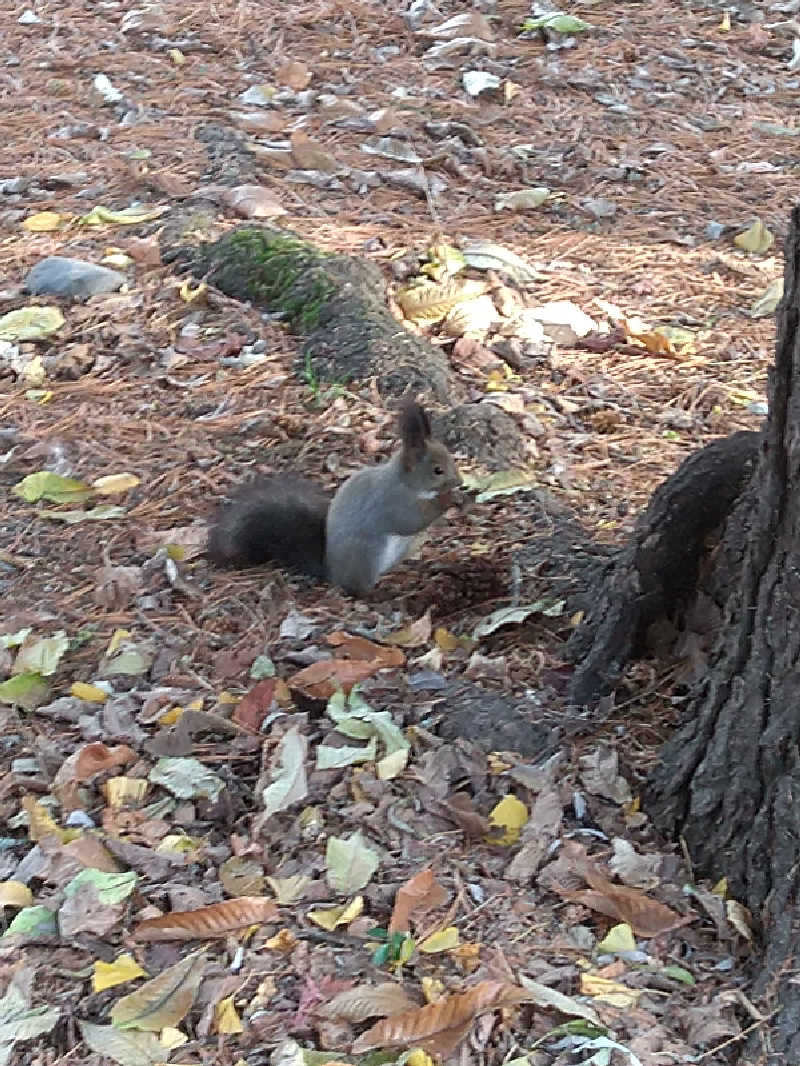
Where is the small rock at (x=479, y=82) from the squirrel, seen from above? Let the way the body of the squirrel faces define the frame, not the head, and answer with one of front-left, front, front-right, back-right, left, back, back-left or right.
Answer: left

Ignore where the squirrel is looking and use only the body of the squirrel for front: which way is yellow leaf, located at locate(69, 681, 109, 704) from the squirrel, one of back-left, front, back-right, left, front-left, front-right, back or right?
back-right

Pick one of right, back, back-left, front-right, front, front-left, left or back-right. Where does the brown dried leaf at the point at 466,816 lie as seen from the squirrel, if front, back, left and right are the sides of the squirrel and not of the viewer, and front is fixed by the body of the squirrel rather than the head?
right

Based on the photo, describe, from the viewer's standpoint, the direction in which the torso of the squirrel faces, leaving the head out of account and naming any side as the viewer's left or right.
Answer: facing to the right of the viewer

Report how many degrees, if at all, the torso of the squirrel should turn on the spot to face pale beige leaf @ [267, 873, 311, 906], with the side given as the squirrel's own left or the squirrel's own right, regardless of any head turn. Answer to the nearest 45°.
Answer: approximately 90° to the squirrel's own right

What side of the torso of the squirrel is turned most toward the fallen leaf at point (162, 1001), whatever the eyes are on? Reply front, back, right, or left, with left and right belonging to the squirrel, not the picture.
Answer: right

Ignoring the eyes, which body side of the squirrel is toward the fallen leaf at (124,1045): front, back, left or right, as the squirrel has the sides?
right

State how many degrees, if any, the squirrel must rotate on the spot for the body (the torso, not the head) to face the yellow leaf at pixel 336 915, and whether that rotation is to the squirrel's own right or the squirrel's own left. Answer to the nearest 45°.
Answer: approximately 90° to the squirrel's own right

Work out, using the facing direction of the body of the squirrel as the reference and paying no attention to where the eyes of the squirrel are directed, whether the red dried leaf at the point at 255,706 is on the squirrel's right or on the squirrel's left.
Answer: on the squirrel's right

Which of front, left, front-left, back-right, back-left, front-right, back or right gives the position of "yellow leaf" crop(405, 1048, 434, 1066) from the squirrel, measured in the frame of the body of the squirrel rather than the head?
right

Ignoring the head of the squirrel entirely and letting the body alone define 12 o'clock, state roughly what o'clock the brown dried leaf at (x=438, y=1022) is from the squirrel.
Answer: The brown dried leaf is roughly at 3 o'clock from the squirrel.

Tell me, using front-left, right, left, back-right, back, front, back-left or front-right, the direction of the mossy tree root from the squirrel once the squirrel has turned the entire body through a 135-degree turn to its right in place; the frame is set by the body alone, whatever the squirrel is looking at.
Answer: back-right

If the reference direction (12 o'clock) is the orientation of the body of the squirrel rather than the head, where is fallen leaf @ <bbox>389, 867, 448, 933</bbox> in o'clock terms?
The fallen leaf is roughly at 3 o'clock from the squirrel.

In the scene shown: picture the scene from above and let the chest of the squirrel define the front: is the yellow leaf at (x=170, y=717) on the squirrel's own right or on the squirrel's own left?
on the squirrel's own right

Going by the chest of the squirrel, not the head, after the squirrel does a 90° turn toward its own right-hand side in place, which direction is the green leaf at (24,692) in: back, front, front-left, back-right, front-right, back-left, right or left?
front-right

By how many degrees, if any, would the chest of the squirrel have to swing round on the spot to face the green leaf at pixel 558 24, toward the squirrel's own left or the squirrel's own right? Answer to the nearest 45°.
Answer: approximately 90° to the squirrel's own left

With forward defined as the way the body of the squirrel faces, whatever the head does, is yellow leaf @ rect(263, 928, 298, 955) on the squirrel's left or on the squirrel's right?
on the squirrel's right
